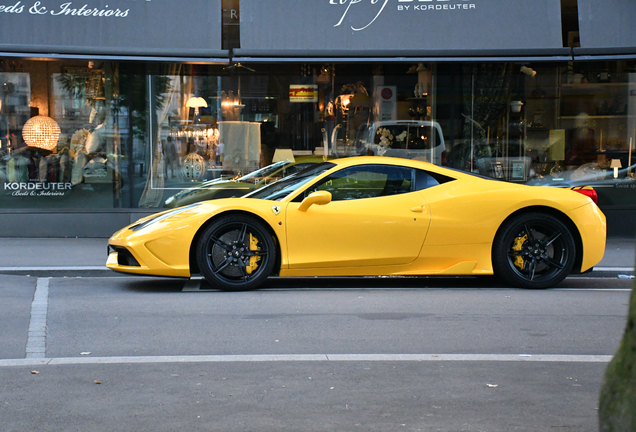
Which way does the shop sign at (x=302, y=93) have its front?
toward the camera

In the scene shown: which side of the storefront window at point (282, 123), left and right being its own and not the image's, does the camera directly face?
front

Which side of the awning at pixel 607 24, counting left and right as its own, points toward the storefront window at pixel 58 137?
right

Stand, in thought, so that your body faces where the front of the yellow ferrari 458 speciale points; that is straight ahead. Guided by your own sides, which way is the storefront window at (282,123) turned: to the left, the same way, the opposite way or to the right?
to the left

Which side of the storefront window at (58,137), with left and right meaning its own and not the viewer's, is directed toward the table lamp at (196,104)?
left

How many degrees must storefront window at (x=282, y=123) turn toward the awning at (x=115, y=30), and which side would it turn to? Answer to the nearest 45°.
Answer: approximately 45° to its right

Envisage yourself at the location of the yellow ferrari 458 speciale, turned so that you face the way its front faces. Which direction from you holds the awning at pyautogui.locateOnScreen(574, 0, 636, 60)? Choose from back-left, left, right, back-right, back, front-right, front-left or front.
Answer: back-right

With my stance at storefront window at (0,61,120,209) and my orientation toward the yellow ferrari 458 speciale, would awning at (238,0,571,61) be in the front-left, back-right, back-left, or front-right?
front-left

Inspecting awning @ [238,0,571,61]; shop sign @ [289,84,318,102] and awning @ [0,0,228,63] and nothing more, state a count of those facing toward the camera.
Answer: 3

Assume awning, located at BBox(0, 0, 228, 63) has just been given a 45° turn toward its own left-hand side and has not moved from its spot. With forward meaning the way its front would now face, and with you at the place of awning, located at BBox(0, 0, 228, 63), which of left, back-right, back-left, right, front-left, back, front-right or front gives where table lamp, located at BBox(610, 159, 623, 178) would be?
front-left

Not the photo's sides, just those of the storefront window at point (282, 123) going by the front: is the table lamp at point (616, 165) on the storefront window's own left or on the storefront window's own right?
on the storefront window's own left

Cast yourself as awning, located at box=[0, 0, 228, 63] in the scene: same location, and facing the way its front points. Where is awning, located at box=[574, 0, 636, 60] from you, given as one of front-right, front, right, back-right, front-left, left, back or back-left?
left

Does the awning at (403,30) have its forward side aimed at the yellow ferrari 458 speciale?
yes

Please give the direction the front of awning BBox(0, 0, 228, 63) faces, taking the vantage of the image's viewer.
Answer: facing the viewer

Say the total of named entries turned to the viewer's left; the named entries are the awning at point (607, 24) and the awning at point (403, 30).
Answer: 0

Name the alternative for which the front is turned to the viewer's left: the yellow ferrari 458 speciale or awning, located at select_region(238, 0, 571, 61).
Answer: the yellow ferrari 458 speciale

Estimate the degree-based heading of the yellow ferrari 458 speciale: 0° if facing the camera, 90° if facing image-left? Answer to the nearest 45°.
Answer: approximately 90°

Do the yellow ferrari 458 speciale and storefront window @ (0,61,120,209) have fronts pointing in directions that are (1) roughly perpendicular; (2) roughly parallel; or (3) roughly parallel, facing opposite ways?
roughly perpendicular
